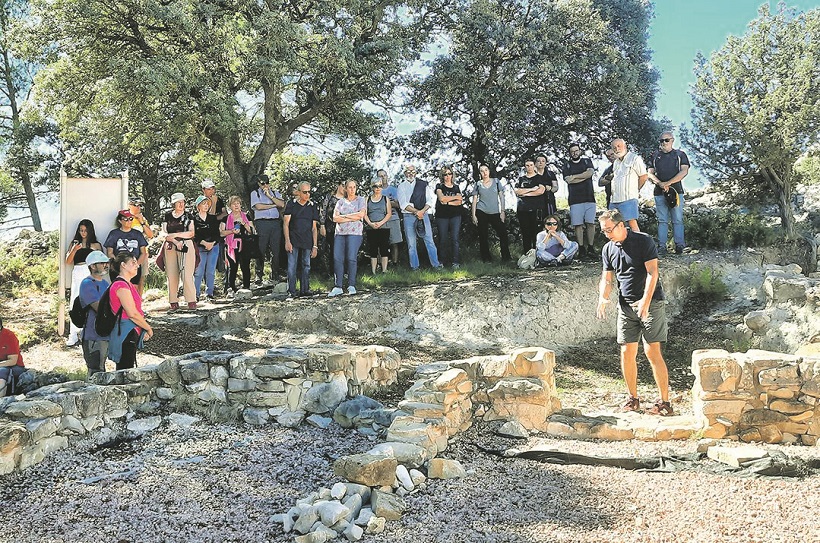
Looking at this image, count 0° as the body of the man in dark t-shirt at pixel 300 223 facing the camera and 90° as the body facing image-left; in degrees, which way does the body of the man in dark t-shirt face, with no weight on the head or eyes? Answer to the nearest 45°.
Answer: approximately 0°

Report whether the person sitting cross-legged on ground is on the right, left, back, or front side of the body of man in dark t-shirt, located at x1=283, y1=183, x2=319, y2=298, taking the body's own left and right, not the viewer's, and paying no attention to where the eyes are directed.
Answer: left

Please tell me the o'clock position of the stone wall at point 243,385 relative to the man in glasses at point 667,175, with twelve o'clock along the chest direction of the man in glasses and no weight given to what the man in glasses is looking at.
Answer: The stone wall is roughly at 1 o'clock from the man in glasses.

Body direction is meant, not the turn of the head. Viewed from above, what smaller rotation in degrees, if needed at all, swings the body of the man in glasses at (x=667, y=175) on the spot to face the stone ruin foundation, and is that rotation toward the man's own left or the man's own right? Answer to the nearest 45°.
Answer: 0° — they already face it

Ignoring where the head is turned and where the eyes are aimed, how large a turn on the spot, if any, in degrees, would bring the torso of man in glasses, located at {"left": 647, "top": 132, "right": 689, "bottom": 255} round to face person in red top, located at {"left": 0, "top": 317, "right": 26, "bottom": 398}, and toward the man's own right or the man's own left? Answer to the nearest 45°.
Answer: approximately 45° to the man's own right

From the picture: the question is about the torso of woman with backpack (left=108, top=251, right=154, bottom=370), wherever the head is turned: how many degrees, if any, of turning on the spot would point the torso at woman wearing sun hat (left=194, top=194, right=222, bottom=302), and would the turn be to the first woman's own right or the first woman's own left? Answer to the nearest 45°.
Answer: approximately 90° to the first woman's own left

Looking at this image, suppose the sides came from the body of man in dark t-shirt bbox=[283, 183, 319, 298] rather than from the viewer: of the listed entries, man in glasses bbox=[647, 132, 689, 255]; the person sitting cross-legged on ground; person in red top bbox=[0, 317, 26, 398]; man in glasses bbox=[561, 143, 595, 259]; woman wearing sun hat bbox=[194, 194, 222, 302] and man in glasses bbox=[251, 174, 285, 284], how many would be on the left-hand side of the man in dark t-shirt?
3

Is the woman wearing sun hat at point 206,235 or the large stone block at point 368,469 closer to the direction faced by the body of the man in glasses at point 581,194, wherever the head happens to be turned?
the large stone block

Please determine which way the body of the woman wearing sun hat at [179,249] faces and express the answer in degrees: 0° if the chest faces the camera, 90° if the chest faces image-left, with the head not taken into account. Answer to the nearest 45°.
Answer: approximately 0°

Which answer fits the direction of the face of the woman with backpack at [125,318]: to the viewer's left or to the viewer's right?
to the viewer's right

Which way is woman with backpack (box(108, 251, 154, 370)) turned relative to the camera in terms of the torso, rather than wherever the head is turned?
to the viewer's right
